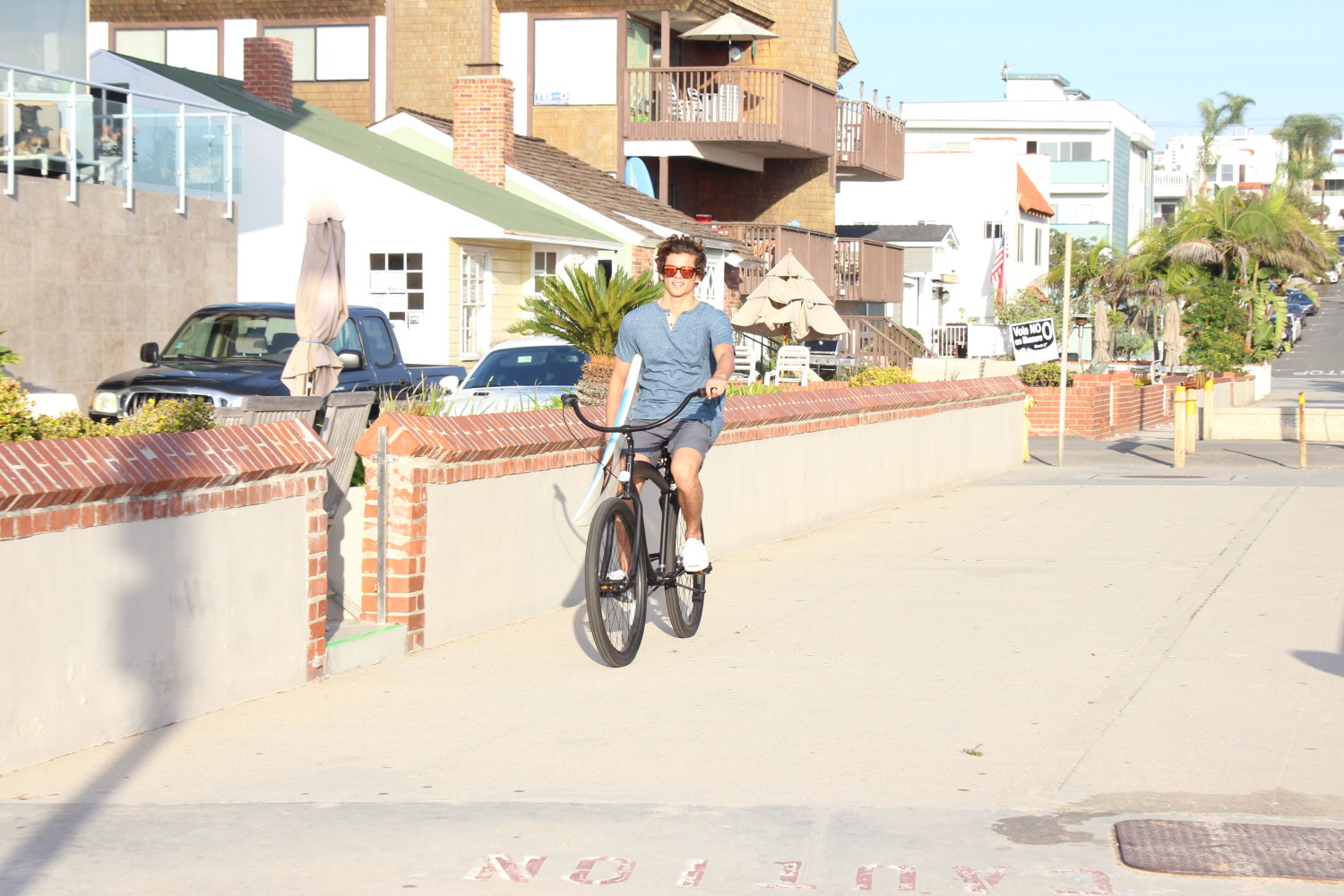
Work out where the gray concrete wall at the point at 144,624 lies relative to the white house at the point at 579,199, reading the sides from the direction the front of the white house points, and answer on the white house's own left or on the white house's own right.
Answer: on the white house's own right

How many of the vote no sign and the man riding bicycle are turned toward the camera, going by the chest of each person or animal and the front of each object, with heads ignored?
2

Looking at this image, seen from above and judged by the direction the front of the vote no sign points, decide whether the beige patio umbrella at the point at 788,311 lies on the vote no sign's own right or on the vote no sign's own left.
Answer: on the vote no sign's own right

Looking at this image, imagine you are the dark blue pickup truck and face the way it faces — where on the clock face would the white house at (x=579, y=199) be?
The white house is roughly at 5 o'clock from the dark blue pickup truck.

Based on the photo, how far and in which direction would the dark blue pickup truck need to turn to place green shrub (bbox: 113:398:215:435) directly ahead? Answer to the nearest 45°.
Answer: approximately 45° to its left

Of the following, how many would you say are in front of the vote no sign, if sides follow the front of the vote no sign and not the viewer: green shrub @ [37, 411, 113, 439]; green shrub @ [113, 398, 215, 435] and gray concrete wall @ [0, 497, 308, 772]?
3

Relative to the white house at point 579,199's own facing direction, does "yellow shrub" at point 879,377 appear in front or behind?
in front

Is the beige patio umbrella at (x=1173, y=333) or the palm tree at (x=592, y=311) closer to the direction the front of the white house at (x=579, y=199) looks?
the palm tree

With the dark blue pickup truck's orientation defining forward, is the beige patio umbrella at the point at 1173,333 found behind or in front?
behind

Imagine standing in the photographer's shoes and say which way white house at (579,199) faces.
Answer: facing the viewer and to the right of the viewer

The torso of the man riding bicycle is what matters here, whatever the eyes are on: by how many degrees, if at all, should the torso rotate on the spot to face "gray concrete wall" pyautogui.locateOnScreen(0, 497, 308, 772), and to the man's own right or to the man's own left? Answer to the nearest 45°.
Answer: approximately 45° to the man's own right

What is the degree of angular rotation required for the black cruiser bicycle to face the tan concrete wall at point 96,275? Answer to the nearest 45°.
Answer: approximately 90° to its right
